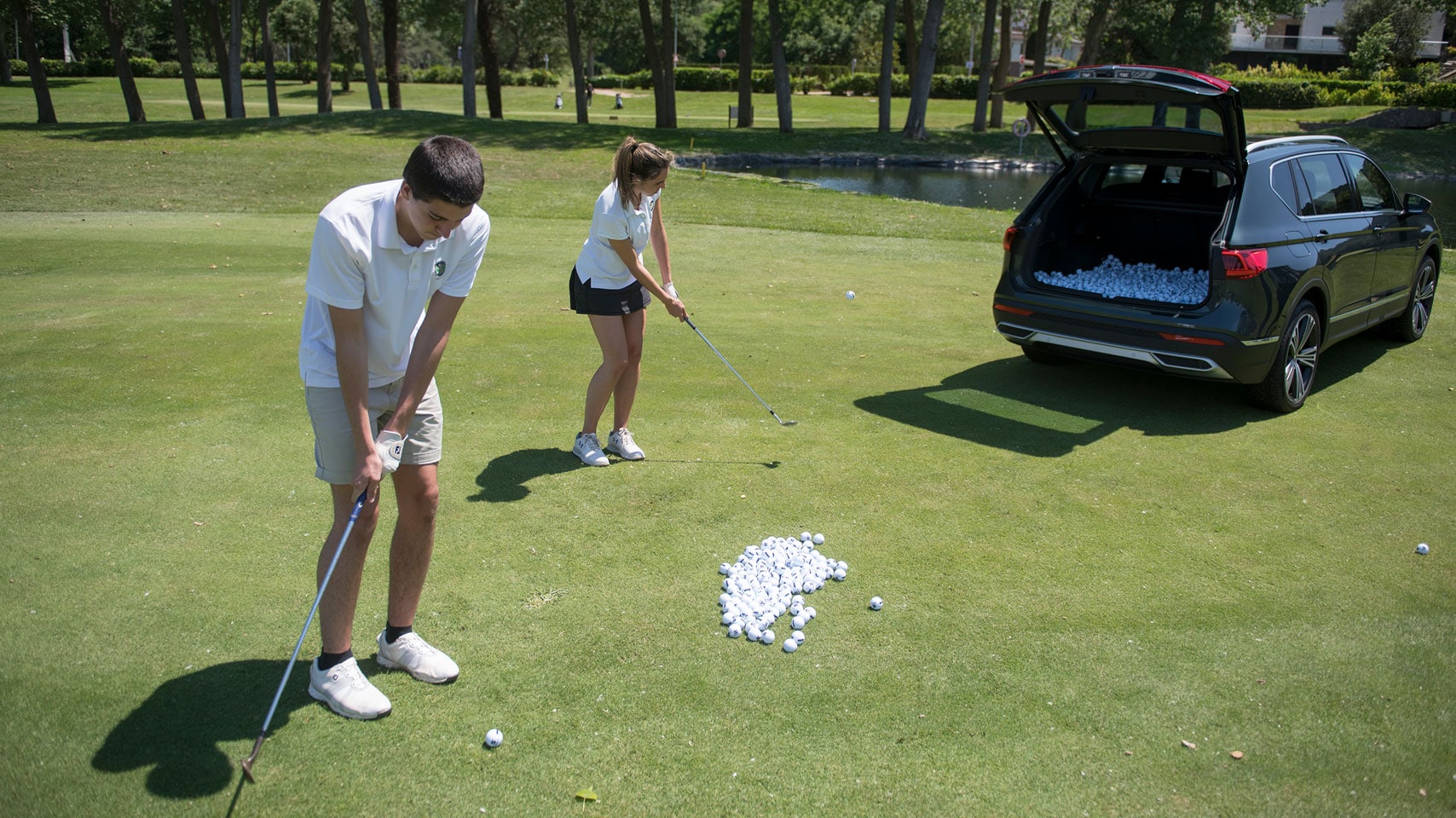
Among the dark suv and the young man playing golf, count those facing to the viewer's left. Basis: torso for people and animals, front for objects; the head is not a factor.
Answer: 0

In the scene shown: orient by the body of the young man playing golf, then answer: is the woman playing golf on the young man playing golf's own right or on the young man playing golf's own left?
on the young man playing golf's own left

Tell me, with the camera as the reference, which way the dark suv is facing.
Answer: facing away from the viewer and to the right of the viewer

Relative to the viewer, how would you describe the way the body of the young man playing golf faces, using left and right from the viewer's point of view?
facing the viewer and to the right of the viewer

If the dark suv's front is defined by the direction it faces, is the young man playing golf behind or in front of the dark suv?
behind

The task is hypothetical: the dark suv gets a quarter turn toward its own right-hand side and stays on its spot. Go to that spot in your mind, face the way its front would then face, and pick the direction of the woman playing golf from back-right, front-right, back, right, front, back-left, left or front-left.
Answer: right

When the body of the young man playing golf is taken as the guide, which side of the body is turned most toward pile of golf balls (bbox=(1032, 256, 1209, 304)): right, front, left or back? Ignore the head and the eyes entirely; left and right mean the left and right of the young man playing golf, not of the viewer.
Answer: left

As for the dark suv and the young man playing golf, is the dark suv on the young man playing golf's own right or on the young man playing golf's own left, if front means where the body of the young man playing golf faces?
on the young man playing golf's own left
